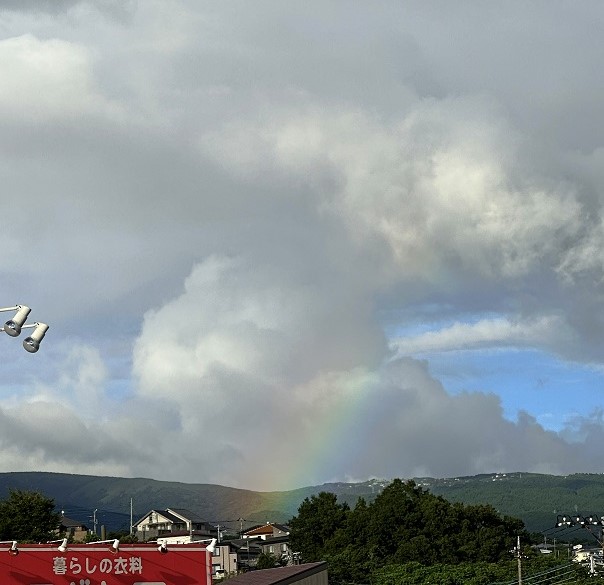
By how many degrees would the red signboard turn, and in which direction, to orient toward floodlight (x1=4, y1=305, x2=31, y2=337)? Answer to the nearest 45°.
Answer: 0° — it already faces it

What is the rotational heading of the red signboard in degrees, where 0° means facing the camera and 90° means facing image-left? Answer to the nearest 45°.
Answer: approximately 0°

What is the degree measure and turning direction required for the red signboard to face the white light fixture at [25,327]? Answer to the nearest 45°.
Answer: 0° — it already faces it

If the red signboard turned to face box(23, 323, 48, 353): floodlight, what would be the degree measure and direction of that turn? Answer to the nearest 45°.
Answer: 0° — it already faces it
